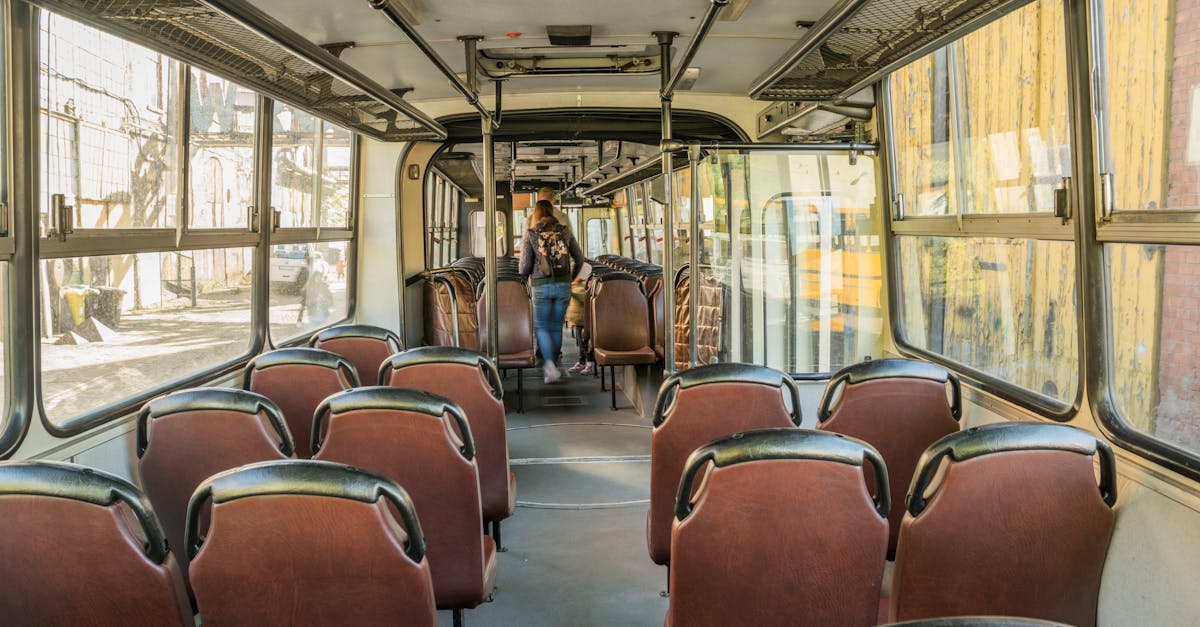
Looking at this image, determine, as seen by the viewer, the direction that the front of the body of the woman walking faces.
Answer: away from the camera

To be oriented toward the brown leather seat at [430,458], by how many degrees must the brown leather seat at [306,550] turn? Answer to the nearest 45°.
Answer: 0° — it already faces it

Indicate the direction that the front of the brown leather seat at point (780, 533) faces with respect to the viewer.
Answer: facing away from the viewer

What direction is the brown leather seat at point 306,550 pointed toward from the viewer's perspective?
away from the camera

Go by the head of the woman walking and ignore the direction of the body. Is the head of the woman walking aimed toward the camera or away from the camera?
away from the camera

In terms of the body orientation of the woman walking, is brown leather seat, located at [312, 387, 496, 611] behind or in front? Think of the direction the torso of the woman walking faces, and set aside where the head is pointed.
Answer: behind

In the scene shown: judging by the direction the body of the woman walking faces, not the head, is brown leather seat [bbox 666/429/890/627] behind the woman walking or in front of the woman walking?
behind
